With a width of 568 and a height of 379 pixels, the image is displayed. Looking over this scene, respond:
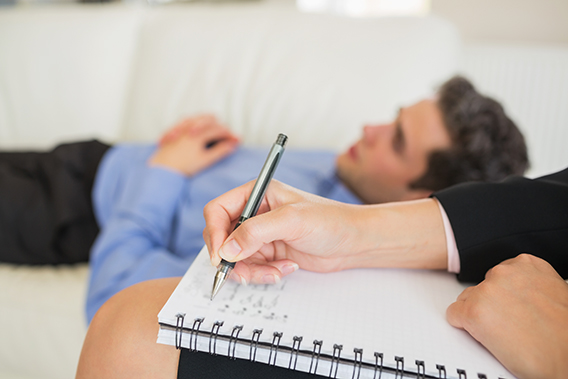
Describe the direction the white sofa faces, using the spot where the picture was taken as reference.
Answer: facing the viewer
